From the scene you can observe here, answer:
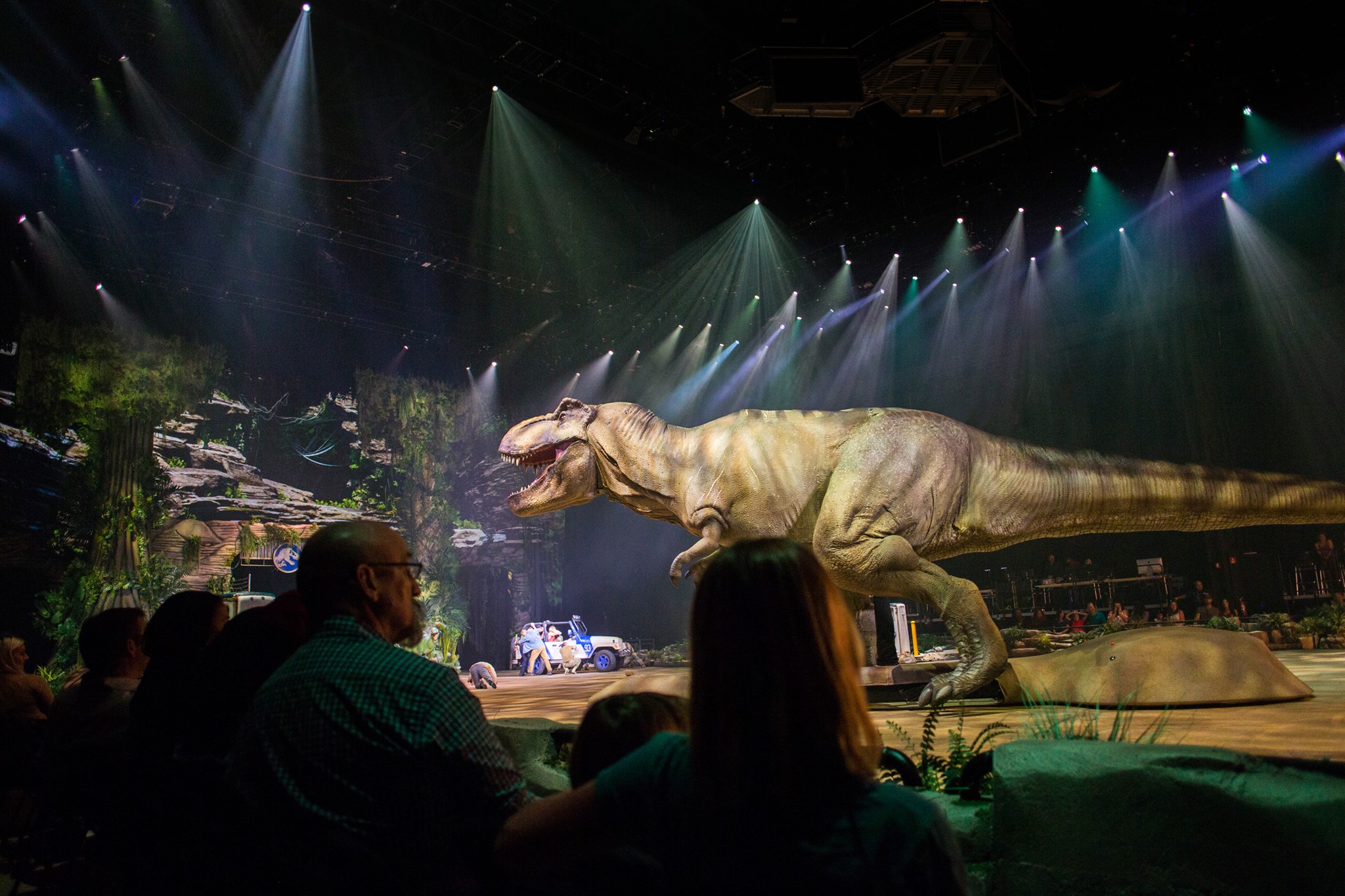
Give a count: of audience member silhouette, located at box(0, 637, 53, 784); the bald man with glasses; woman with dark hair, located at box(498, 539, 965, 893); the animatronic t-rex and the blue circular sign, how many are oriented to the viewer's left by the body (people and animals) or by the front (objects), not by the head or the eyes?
1

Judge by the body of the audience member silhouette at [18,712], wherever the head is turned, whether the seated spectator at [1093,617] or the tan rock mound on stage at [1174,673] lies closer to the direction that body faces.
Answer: the seated spectator

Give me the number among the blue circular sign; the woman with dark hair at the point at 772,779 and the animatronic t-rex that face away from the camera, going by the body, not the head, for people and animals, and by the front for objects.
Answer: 1

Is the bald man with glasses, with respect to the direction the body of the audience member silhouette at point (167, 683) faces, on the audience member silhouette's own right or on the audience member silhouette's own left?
on the audience member silhouette's own right

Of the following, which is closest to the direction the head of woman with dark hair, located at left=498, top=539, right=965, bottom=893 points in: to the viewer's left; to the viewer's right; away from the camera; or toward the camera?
away from the camera

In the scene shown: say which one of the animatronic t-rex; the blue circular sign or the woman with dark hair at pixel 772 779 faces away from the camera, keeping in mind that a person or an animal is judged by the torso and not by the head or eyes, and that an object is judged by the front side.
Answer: the woman with dark hair

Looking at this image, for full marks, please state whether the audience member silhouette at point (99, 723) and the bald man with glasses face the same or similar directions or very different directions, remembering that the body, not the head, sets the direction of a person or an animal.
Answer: same or similar directions

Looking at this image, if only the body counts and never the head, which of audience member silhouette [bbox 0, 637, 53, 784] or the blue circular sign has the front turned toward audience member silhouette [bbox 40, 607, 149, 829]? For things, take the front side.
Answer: the blue circular sign

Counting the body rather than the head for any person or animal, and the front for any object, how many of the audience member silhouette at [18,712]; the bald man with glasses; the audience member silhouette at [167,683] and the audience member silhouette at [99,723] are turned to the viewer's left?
0

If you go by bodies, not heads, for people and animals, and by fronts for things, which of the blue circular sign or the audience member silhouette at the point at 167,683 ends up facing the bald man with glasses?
the blue circular sign

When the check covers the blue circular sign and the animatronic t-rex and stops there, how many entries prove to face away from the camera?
0

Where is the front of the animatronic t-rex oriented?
to the viewer's left

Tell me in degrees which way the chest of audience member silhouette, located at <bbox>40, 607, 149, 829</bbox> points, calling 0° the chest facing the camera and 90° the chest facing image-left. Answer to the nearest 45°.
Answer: approximately 225°

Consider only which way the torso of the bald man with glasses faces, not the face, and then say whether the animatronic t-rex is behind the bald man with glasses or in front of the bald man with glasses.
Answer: in front

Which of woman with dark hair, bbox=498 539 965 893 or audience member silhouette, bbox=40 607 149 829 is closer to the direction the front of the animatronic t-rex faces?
the audience member silhouette

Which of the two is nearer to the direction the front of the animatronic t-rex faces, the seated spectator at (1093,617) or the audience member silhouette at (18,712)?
the audience member silhouette

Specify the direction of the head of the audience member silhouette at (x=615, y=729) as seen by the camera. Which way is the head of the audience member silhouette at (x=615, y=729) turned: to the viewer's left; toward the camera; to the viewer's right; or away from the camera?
away from the camera

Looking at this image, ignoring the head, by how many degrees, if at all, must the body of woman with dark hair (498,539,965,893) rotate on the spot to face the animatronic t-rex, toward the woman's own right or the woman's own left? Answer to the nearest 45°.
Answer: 0° — they already face it

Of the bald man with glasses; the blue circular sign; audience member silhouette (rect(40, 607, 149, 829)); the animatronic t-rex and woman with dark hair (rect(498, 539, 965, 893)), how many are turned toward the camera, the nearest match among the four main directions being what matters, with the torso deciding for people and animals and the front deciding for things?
1

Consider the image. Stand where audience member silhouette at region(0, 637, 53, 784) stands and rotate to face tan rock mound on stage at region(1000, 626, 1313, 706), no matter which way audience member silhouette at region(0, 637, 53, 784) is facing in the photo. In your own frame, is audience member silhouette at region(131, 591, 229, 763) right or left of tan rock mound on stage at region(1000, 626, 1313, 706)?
right
